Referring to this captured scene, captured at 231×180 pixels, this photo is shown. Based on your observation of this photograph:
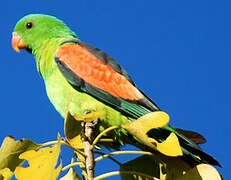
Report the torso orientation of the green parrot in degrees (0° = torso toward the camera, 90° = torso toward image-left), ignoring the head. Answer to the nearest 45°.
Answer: approximately 90°

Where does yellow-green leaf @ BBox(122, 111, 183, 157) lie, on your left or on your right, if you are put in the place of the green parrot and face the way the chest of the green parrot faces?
on your left

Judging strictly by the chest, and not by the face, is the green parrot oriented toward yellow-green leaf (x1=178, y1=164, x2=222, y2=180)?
no
